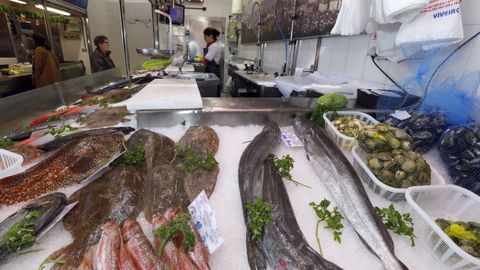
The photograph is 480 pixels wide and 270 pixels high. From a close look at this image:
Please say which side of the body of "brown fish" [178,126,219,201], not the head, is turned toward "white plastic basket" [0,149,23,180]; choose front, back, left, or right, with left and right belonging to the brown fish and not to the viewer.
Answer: left

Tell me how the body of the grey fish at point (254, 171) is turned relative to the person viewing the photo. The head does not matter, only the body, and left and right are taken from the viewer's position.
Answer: facing away from the viewer

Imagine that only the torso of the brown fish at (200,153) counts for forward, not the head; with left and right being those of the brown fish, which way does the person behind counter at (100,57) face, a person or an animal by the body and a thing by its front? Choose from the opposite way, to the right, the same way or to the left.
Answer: to the right

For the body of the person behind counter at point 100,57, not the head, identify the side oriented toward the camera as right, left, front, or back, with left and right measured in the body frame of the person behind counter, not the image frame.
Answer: right

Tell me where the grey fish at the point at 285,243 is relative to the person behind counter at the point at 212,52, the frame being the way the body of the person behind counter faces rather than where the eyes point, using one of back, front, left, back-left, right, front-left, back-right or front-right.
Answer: left

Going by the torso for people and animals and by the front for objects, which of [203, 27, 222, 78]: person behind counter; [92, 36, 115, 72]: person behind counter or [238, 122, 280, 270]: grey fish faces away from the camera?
the grey fish

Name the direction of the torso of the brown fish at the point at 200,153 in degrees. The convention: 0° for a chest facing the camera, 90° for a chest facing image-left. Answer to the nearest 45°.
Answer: approximately 180°

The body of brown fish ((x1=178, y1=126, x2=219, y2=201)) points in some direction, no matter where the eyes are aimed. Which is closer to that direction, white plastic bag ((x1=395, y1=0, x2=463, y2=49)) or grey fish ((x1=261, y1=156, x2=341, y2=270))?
the white plastic bag

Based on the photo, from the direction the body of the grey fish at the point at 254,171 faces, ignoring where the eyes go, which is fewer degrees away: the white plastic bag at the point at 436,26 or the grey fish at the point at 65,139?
the white plastic bag

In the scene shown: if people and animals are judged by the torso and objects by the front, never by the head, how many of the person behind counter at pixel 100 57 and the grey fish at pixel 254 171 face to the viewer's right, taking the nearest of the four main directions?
1

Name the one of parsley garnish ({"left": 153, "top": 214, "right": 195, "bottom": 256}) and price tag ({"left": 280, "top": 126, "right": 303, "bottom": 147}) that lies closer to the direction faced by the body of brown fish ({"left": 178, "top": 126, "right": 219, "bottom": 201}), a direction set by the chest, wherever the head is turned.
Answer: the price tag
